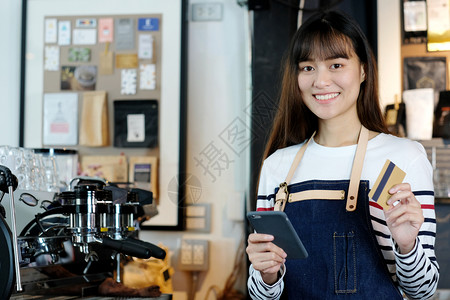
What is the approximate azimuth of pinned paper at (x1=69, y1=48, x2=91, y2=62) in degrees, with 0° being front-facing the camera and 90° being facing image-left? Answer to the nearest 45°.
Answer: approximately 0°

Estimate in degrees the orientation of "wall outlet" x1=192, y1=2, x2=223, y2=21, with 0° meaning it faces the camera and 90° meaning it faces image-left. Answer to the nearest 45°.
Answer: approximately 0°

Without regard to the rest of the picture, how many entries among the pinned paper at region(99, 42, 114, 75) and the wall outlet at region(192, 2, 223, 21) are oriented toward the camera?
2
